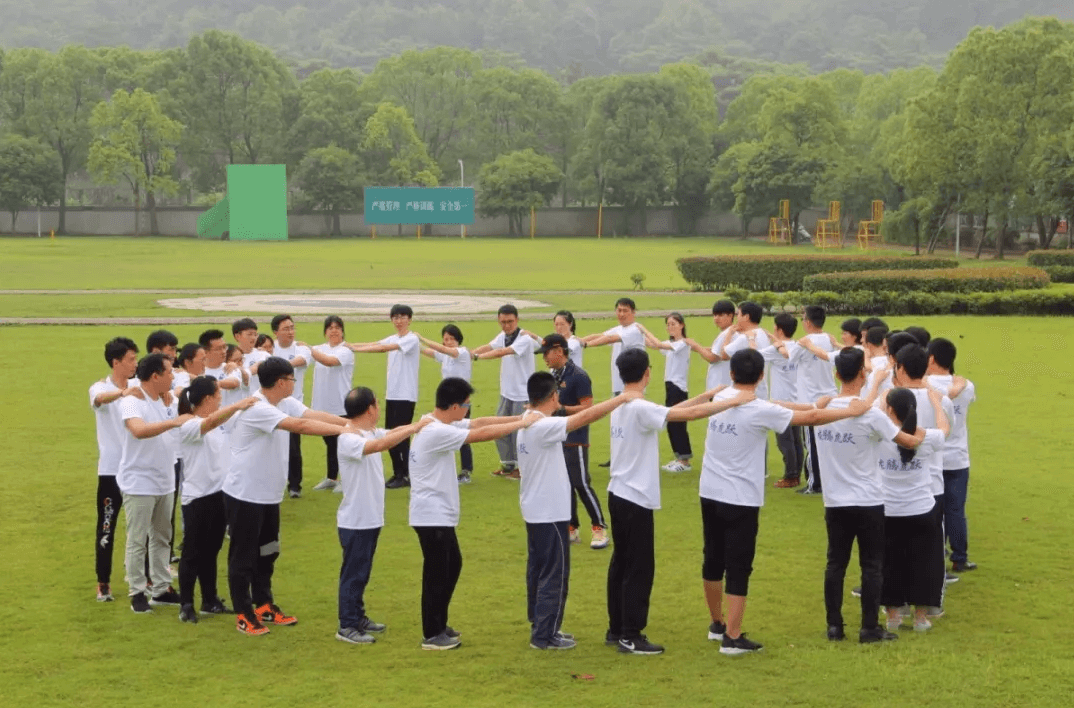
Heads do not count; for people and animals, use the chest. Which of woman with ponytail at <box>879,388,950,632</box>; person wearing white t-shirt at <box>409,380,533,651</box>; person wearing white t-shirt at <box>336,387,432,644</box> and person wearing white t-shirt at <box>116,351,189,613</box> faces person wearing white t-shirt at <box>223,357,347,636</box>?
person wearing white t-shirt at <box>116,351,189,613</box>

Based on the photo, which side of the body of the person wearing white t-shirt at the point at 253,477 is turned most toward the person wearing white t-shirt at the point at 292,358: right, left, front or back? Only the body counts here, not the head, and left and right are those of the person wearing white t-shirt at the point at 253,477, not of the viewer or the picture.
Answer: left

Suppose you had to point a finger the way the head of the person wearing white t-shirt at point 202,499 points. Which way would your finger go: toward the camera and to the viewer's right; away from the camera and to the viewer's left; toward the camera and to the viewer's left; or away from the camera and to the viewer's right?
away from the camera and to the viewer's right

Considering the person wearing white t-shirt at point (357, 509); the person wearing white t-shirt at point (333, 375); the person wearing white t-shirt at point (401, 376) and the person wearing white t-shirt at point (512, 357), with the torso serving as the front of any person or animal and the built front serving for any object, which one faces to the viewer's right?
the person wearing white t-shirt at point (357, 509)

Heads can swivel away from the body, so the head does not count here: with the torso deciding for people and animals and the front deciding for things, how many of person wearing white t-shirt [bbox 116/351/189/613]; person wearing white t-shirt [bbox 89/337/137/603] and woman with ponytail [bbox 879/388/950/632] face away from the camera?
1

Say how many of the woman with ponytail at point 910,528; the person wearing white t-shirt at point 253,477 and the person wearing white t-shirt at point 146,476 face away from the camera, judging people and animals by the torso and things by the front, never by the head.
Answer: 1

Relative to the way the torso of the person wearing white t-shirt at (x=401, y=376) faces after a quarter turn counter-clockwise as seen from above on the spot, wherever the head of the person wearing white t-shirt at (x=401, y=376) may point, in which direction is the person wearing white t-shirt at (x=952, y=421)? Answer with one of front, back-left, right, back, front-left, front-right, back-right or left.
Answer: front

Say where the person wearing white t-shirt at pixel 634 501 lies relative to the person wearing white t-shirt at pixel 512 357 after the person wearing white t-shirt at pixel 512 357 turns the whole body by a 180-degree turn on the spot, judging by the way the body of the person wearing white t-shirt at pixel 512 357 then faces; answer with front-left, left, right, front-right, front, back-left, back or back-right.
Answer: back-right

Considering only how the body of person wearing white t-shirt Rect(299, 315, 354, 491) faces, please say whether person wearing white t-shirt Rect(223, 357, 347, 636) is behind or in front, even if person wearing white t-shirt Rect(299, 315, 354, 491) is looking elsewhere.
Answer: in front

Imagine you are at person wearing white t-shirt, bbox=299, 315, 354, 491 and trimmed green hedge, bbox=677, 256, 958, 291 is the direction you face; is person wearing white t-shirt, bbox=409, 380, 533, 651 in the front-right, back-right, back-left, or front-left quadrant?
back-right

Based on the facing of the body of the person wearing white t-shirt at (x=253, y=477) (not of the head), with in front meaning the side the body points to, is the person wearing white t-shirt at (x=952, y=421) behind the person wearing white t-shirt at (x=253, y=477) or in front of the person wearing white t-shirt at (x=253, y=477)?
in front

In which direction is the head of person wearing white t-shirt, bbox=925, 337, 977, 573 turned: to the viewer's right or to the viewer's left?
to the viewer's left

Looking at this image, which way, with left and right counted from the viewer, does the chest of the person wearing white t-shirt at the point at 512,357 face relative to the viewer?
facing the viewer and to the left of the viewer

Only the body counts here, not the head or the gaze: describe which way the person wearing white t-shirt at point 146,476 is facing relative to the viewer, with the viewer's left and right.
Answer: facing the viewer and to the right of the viewer

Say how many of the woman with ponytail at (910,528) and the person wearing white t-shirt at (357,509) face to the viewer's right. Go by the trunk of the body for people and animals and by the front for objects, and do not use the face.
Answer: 1

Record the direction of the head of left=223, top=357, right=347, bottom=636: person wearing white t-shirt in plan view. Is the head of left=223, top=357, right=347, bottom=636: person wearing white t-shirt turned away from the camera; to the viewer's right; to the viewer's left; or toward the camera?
to the viewer's right
